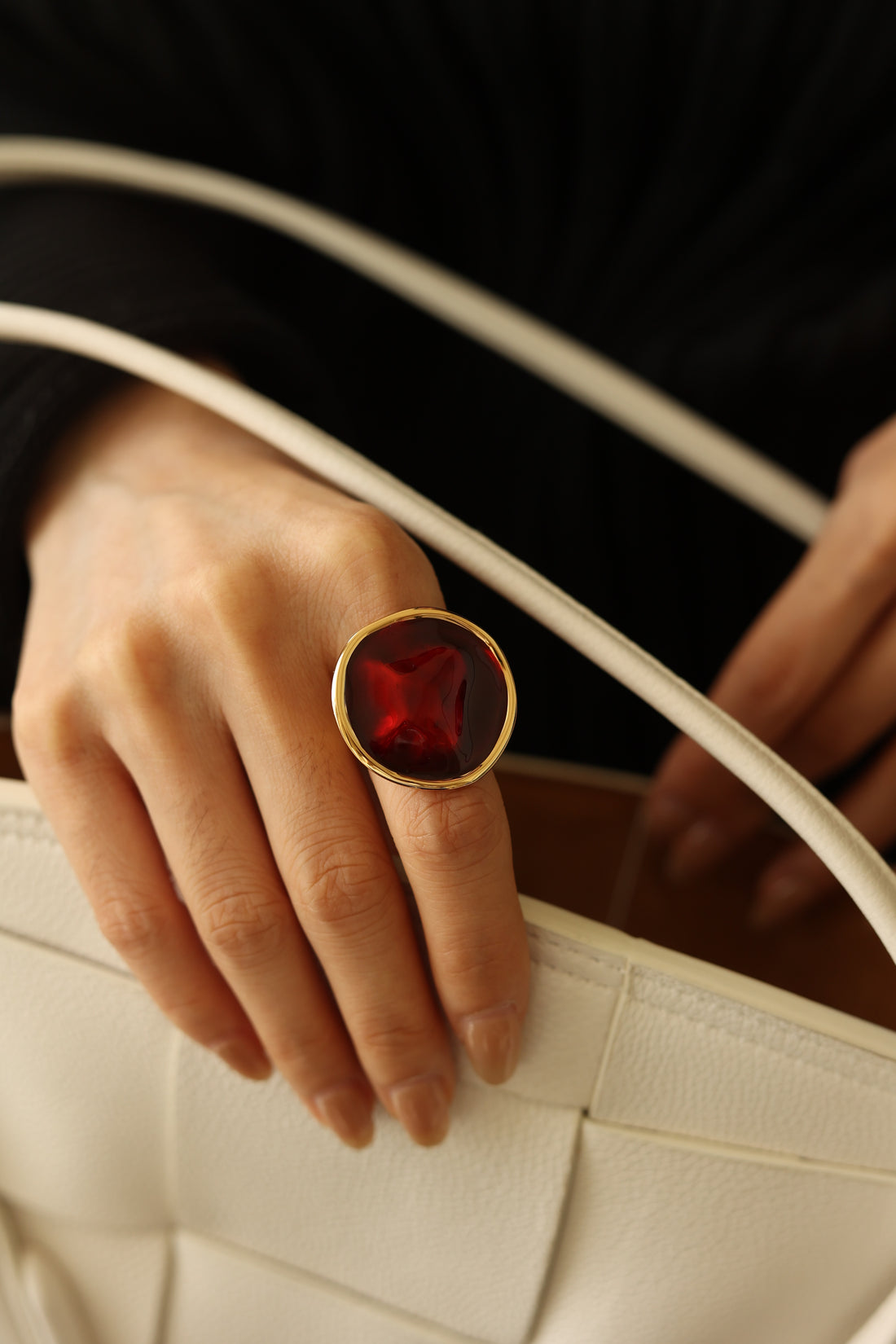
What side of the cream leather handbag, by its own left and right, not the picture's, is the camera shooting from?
front
